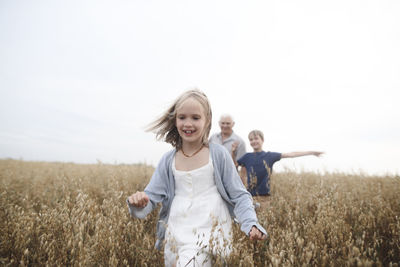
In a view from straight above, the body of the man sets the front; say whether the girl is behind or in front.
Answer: in front

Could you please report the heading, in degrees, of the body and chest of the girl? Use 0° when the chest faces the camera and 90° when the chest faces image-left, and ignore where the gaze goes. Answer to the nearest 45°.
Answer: approximately 0°

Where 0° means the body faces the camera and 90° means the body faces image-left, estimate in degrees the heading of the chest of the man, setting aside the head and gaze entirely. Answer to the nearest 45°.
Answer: approximately 0°

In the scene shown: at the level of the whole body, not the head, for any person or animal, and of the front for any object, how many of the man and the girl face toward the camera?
2

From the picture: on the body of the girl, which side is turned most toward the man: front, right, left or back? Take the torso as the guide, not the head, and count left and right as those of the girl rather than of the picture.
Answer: back
